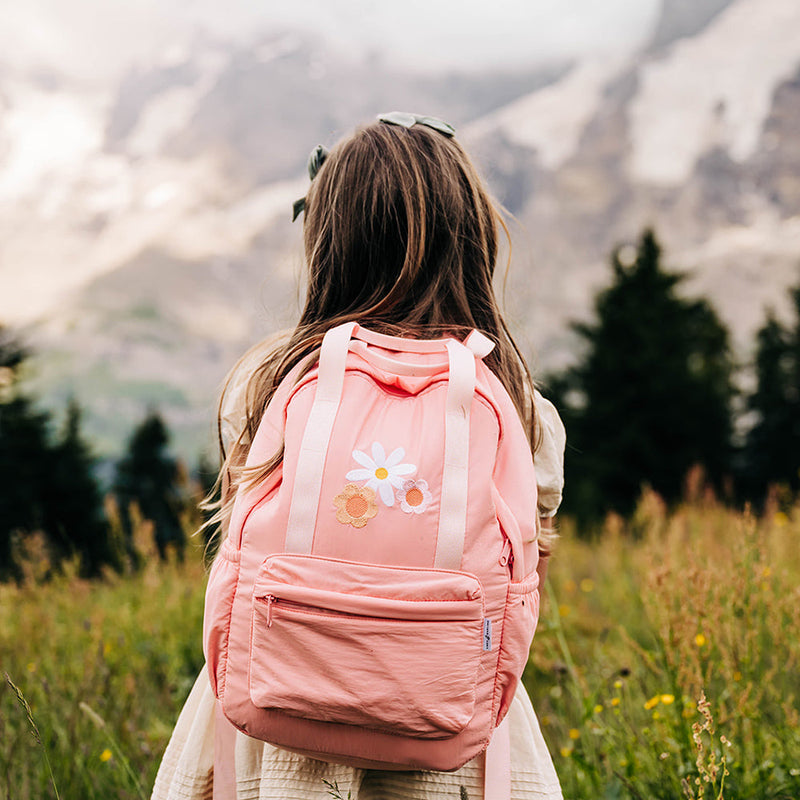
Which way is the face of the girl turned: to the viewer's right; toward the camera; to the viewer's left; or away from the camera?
away from the camera

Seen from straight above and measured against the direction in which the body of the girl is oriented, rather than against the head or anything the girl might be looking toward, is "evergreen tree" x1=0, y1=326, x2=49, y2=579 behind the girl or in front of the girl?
in front

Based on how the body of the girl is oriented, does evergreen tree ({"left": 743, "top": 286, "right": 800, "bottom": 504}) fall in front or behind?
in front

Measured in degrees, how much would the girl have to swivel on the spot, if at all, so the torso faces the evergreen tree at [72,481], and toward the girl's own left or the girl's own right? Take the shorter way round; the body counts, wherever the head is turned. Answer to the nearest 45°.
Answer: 0° — they already face it

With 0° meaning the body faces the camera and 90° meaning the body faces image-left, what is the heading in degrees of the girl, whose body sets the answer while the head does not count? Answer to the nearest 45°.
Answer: approximately 180°

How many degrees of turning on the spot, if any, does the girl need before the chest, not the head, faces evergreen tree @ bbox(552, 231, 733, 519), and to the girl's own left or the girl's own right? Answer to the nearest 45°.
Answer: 0° — they already face it
